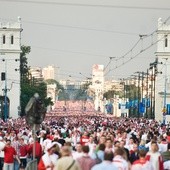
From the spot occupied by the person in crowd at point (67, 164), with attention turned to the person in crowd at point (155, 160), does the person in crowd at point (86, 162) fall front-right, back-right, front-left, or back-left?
front-left

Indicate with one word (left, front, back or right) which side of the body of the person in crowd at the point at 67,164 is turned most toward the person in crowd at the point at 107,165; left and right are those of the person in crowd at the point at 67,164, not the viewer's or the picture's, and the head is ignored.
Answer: right

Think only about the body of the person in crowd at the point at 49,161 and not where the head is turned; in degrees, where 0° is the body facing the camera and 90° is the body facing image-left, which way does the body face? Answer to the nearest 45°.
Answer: approximately 315°

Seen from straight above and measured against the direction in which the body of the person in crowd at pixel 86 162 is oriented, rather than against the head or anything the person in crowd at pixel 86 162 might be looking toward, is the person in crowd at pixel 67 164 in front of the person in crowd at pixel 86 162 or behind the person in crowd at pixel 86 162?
behind

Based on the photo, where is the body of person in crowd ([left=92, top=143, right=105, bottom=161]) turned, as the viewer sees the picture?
away from the camera

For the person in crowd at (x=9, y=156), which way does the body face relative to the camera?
toward the camera
